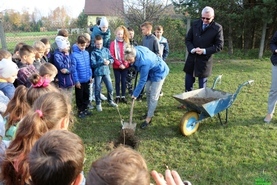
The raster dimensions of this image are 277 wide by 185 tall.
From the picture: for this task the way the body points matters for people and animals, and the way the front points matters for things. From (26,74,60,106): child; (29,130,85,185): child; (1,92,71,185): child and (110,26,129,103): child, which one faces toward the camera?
(110,26,129,103): child

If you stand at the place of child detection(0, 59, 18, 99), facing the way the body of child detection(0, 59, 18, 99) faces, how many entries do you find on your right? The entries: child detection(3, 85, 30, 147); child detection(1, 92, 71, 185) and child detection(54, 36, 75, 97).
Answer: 2

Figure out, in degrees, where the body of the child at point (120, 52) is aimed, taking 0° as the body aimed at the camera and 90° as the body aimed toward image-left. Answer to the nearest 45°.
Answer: approximately 0°

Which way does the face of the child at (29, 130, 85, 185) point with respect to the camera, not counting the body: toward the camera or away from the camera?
away from the camera

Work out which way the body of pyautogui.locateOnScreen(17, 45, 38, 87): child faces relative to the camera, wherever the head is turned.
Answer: to the viewer's right

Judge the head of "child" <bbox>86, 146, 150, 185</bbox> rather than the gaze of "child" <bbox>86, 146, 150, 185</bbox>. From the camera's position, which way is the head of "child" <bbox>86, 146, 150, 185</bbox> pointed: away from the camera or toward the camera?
away from the camera

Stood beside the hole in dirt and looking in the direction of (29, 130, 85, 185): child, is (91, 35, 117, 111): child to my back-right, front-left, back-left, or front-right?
back-right

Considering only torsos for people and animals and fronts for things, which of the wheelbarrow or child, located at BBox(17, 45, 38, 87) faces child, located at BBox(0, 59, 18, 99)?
the wheelbarrow

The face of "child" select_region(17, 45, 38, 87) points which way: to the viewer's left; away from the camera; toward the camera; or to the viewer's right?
to the viewer's right

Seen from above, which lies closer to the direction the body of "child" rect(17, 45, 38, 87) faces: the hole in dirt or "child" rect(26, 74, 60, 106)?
the hole in dirt

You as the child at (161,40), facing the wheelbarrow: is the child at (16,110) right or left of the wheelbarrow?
right

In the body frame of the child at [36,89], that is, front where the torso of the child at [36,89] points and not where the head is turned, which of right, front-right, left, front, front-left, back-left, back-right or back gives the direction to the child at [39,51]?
front-left

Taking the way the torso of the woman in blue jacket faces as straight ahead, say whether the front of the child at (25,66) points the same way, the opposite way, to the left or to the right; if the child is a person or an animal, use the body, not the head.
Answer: the opposite way
